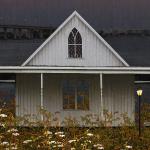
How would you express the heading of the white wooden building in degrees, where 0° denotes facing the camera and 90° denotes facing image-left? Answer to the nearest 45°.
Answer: approximately 0°
